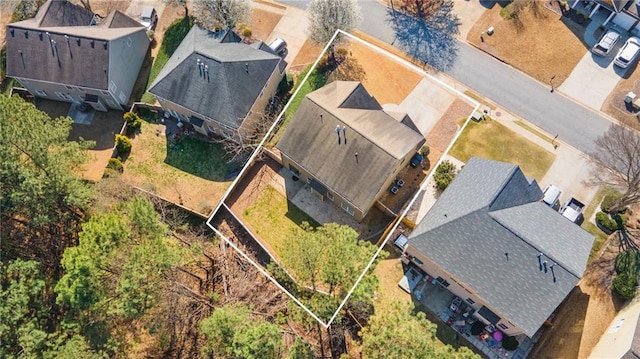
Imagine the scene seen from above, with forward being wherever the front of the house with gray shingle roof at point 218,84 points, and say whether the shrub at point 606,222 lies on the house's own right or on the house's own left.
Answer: on the house's own right

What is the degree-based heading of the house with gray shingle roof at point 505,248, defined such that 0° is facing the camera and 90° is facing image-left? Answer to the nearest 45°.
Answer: approximately 225°

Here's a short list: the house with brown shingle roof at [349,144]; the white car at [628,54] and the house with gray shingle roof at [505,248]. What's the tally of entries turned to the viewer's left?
0

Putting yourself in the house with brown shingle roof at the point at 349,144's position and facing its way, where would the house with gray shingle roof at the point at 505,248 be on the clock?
the house with gray shingle roof at the point at 505,248 is roughly at 2 o'clock from the house with brown shingle roof at the point at 349,144.

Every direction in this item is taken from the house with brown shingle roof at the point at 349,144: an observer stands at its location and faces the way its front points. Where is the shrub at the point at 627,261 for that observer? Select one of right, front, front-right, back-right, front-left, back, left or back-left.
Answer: front-right

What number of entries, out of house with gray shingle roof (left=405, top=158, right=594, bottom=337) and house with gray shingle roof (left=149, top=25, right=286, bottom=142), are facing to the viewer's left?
0

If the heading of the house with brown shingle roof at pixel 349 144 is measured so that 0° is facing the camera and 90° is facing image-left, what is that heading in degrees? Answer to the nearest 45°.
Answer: approximately 225°

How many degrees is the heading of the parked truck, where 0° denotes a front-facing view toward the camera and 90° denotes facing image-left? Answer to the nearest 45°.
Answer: approximately 45°
